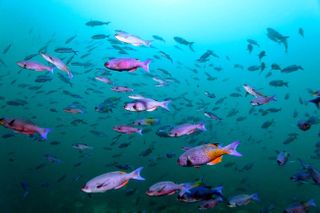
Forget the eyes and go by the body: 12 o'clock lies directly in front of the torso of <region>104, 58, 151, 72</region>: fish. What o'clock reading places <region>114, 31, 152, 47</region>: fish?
<region>114, 31, 152, 47</region>: fish is roughly at 3 o'clock from <region>104, 58, 151, 72</region>: fish.

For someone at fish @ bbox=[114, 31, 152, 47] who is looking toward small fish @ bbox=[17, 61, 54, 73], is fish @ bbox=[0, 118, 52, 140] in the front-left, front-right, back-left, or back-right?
front-left

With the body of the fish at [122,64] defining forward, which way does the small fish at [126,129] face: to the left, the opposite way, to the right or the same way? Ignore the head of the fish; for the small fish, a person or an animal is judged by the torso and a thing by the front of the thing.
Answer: the same way

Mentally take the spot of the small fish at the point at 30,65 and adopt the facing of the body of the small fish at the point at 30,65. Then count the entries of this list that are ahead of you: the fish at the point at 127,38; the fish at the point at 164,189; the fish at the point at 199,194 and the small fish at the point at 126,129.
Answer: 0

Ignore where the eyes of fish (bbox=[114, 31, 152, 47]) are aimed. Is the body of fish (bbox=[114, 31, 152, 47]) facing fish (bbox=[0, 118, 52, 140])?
no

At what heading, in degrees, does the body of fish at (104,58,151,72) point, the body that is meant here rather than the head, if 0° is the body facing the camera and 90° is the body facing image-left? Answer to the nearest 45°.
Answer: approximately 90°

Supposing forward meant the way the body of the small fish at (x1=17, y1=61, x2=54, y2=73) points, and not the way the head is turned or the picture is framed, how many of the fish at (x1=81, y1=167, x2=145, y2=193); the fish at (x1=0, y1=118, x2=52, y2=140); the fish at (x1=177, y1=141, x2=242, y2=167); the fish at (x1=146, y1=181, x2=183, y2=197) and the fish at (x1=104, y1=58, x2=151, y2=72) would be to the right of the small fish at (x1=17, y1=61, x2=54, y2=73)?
0

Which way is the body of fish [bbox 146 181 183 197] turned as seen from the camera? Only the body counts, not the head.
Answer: to the viewer's left

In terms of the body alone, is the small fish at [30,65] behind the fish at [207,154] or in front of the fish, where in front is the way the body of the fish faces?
in front

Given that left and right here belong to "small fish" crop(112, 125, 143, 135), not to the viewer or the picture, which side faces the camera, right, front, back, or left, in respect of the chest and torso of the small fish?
left
